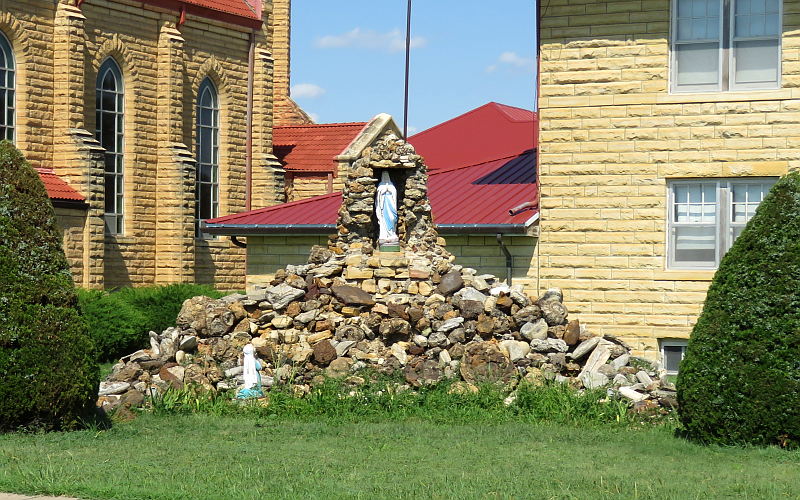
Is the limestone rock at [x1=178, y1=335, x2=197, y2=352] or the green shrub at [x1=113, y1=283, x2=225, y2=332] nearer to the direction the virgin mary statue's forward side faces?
the limestone rock

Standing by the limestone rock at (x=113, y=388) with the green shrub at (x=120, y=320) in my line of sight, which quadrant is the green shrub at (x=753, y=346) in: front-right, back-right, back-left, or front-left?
back-right

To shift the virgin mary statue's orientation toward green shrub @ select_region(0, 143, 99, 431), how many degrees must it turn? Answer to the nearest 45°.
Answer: approximately 45° to its right

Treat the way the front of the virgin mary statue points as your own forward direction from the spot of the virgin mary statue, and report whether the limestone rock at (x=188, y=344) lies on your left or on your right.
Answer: on your right

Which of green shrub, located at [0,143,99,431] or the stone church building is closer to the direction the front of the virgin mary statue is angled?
the green shrub

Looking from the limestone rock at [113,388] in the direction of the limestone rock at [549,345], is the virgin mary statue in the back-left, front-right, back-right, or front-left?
front-left

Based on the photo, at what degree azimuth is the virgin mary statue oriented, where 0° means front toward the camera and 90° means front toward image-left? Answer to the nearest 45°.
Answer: approximately 0°

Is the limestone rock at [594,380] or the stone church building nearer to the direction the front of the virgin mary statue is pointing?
the limestone rock

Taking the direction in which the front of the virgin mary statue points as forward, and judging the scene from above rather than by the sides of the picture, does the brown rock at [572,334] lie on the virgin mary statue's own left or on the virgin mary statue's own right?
on the virgin mary statue's own left
